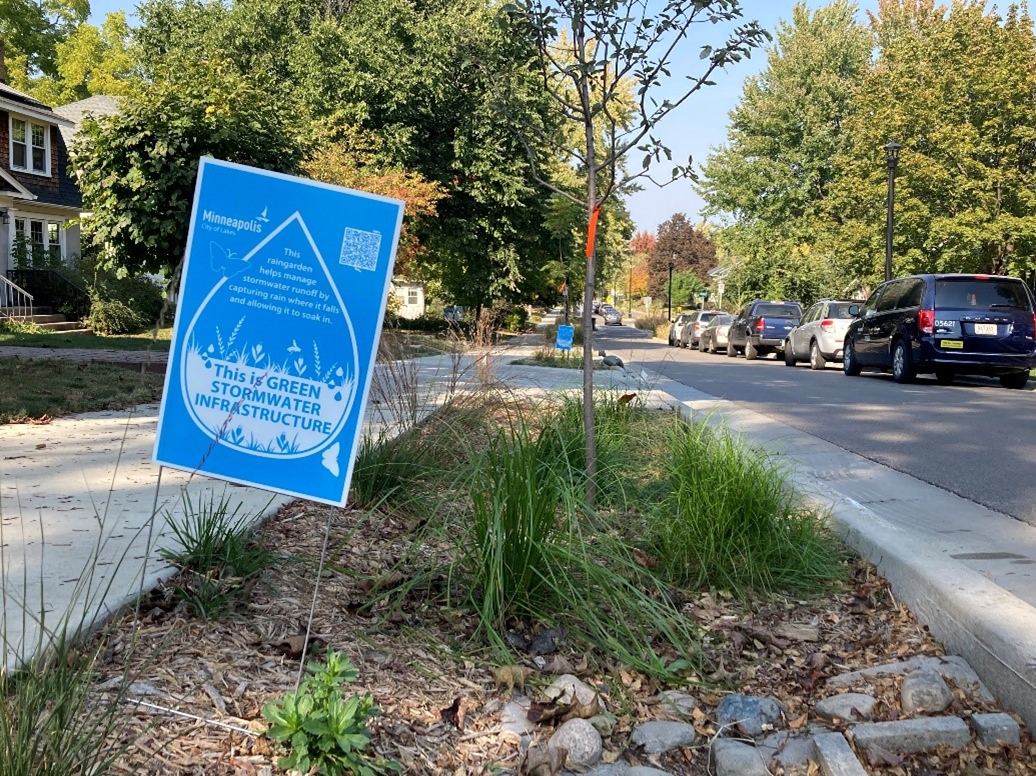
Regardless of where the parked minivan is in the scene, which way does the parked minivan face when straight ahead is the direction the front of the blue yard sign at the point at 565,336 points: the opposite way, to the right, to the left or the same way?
the opposite way

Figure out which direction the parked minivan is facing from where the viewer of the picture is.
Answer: facing away from the viewer and to the left of the viewer

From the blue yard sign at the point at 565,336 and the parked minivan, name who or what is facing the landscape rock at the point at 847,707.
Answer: the blue yard sign

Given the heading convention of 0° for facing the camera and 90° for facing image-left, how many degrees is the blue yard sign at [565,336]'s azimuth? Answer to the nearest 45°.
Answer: approximately 0°

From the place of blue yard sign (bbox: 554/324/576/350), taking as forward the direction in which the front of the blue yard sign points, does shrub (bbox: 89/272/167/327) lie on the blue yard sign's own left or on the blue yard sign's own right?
on the blue yard sign's own right

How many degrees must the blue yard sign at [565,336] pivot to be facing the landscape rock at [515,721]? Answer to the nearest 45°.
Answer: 0° — it already faces it

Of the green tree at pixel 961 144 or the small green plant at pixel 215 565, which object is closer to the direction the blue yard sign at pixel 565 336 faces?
the small green plant

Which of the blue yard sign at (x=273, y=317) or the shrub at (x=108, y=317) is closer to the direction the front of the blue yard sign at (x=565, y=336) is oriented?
the blue yard sign

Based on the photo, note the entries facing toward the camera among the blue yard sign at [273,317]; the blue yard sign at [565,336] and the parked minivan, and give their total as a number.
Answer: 2

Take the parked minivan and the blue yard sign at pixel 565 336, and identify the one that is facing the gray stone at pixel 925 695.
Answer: the blue yard sign

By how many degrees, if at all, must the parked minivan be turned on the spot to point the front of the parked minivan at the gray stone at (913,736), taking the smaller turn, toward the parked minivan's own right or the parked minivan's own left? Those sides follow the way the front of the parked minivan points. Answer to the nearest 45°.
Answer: approximately 135° to the parked minivan's own left

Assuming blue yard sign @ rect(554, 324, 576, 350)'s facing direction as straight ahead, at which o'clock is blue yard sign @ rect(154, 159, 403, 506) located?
blue yard sign @ rect(154, 159, 403, 506) is roughly at 12 o'clock from blue yard sign @ rect(554, 324, 576, 350).

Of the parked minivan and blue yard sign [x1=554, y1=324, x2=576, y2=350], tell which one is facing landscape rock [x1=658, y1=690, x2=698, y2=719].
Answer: the blue yard sign

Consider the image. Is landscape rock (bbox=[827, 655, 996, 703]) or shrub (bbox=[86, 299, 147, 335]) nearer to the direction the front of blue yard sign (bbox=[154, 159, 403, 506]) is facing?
the landscape rock
